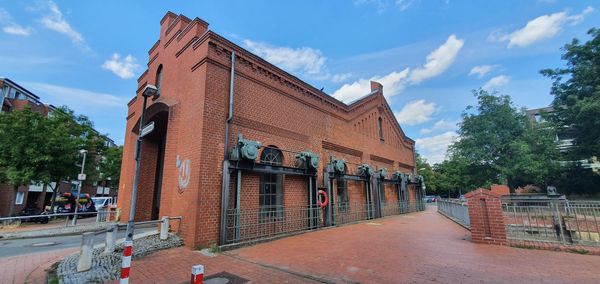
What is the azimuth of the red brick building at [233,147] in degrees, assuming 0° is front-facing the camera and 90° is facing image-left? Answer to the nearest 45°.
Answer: approximately 45°

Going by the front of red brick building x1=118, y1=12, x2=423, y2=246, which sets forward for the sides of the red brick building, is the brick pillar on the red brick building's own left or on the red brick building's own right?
on the red brick building's own left

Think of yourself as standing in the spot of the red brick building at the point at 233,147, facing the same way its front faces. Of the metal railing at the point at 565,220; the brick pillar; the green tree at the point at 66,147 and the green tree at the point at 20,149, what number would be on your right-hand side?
2

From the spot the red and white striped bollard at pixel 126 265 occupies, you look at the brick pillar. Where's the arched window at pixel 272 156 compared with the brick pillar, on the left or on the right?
left

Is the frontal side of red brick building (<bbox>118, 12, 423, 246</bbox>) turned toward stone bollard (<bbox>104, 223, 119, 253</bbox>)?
yes

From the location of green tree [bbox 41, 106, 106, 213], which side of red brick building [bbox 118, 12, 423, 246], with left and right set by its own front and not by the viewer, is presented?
right

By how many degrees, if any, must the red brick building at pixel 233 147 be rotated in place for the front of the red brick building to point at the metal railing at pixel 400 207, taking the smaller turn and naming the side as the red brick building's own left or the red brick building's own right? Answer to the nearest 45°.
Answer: approximately 180°

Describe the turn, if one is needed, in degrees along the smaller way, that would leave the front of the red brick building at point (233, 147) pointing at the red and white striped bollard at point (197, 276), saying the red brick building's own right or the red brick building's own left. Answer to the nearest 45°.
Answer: approximately 45° to the red brick building's own left

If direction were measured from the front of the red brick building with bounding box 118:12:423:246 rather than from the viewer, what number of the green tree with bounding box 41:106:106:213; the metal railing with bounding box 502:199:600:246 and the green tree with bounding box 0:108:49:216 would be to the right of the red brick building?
2

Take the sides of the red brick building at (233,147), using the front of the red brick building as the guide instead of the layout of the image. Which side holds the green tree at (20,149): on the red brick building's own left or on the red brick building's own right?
on the red brick building's own right
